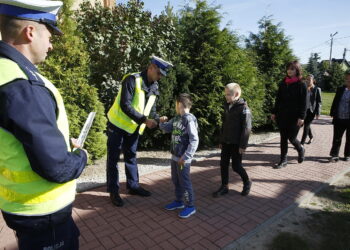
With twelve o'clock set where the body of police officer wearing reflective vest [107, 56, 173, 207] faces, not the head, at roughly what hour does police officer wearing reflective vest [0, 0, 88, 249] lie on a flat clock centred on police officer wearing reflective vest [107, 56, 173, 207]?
police officer wearing reflective vest [0, 0, 88, 249] is roughly at 2 o'clock from police officer wearing reflective vest [107, 56, 173, 207].

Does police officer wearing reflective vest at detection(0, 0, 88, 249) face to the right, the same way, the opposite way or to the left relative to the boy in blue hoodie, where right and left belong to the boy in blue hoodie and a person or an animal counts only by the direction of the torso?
the opposite way

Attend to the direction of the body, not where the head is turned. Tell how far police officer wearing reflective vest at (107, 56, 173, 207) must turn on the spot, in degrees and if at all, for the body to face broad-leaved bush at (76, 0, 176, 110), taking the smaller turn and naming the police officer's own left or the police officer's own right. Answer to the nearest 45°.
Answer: approximately 135° to the police officer's own left

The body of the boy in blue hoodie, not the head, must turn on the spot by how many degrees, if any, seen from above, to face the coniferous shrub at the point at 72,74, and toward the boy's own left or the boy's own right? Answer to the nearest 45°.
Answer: approximately 90° to the boy's own right

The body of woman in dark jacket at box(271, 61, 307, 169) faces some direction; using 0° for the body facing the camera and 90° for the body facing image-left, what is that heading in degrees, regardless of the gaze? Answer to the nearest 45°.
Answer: approximately 45°

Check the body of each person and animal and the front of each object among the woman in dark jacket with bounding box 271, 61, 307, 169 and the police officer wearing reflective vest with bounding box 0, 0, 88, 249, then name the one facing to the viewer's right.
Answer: the police officer wearing reflective vest

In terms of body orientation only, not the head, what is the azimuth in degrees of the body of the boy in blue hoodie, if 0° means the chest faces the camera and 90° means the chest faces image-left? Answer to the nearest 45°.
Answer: approximately 45°

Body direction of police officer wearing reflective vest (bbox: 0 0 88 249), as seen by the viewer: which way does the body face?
to the viewer's right
